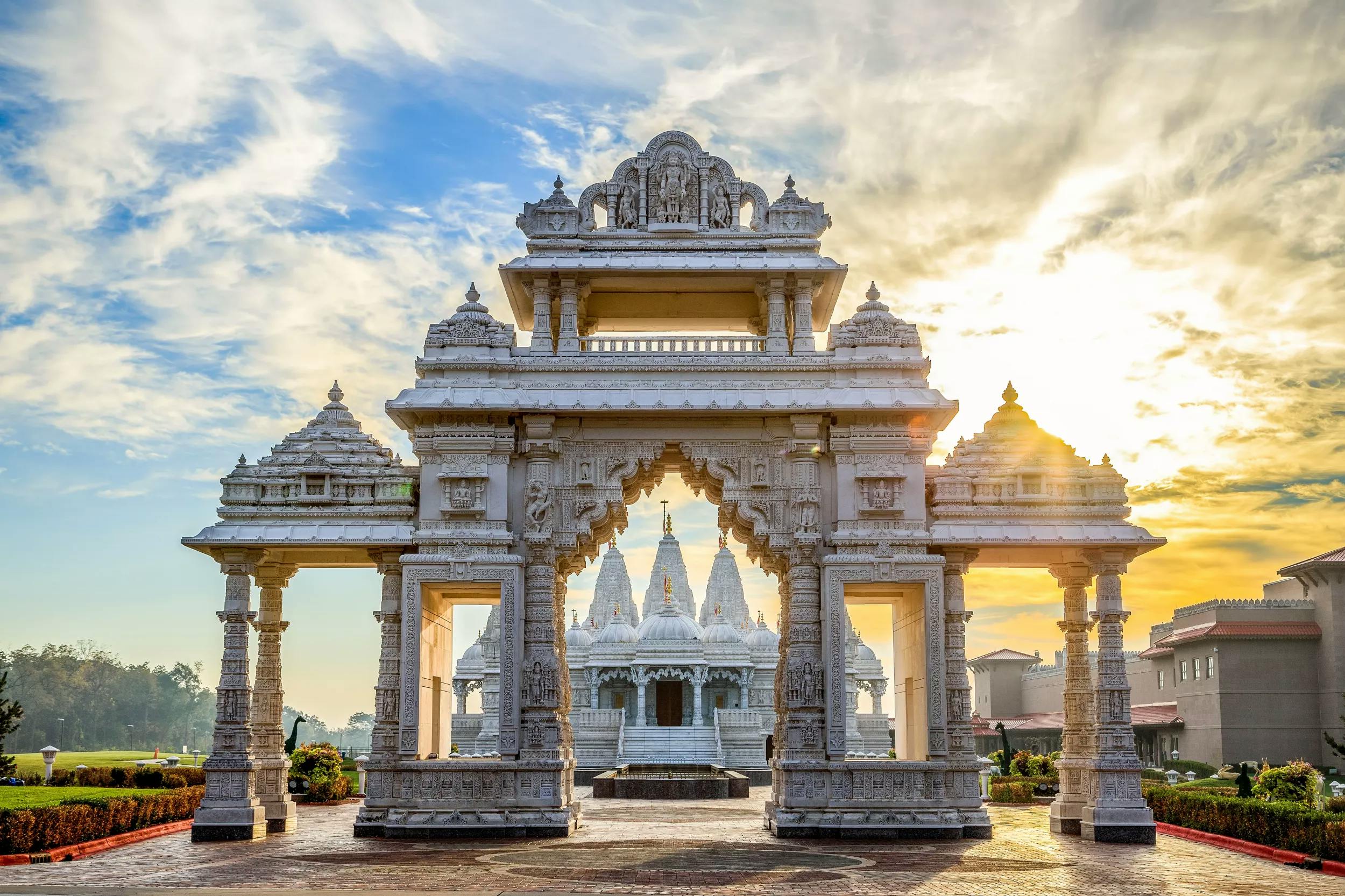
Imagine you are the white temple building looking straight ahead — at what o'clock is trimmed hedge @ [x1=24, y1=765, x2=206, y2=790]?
The trimmed hedge is roughly at 1 o'clock from the white temple building.

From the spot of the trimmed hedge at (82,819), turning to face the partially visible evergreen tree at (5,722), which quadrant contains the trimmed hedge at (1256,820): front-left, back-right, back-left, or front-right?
back-right

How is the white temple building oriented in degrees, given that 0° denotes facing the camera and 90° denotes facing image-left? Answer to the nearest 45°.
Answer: approximately 0°

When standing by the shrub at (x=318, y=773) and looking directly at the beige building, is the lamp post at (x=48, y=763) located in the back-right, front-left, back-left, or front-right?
back-left
